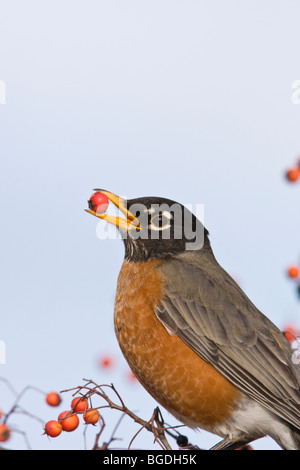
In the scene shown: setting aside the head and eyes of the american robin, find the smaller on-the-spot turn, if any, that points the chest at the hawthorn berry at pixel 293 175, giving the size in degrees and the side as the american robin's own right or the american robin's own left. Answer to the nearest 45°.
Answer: approximately 135° to the american robin's own right

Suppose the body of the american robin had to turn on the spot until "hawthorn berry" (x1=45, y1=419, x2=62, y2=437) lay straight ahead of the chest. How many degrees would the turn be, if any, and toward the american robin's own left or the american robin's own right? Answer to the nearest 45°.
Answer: approximately 45° to the american robin's own left

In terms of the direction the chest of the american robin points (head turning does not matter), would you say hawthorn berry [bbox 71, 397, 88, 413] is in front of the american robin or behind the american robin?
in front

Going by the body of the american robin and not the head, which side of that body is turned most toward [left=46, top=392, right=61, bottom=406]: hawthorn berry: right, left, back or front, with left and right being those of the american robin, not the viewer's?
front

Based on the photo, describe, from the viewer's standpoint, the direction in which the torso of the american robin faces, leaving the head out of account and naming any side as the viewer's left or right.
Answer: facing to the left of the viewer
